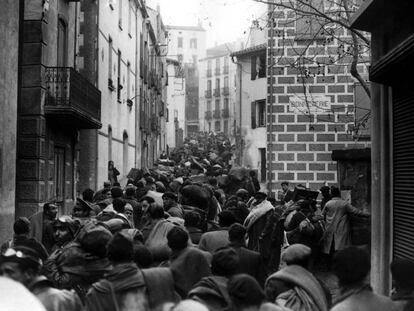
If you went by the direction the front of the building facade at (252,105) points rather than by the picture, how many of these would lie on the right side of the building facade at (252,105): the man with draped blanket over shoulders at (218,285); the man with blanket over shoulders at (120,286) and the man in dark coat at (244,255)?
0

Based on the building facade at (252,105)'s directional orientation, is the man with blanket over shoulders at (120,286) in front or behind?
in front

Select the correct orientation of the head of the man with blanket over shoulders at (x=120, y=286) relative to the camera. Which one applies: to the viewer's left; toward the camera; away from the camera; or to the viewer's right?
away from the camera

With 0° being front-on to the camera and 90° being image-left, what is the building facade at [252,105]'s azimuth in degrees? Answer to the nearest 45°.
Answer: approximately 45°

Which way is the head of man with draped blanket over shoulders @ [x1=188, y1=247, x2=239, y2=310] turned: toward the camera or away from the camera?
away from the camera

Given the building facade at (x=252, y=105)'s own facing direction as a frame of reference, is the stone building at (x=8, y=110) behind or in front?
in front

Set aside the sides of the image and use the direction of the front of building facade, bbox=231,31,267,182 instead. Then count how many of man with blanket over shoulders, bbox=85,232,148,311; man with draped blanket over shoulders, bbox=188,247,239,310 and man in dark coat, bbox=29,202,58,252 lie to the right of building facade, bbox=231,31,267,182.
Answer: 0

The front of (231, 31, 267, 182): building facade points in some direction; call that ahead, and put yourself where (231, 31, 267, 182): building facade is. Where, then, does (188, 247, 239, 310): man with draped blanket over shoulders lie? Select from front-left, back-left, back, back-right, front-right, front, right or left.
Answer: front-left

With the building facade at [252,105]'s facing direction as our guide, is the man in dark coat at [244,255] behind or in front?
in front

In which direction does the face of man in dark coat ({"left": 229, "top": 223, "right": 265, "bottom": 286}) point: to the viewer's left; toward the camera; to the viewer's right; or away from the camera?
away from the camera

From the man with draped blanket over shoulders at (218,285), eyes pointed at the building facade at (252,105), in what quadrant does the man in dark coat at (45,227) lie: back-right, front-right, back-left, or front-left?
front-left
